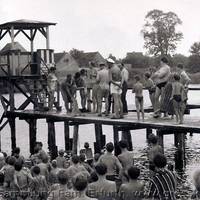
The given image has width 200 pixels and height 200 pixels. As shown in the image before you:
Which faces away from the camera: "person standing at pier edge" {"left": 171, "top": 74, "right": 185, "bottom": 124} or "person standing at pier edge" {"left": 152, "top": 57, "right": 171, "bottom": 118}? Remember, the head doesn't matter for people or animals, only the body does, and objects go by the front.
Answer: "person standing at pier edge" {"left": 171, "top": 74, "right": 185, "bottom": 124}

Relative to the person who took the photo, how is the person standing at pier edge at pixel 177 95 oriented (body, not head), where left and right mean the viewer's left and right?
facing away from the viewer

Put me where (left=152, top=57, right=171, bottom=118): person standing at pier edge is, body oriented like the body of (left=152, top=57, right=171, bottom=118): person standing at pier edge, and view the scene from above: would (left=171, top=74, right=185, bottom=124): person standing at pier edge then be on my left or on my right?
on my left

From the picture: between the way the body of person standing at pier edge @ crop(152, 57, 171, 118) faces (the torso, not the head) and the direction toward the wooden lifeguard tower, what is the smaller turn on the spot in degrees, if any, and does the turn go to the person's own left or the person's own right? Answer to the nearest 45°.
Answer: approximately 45° to the person's own right
